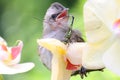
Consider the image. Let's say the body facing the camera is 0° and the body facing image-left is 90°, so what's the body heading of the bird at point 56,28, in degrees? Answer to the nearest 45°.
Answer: approximately 315°
